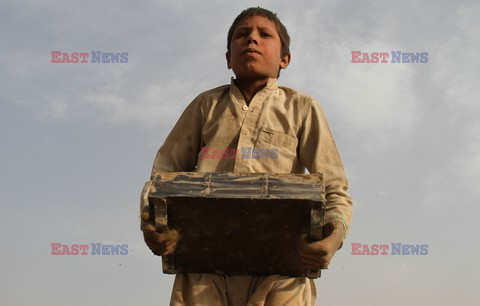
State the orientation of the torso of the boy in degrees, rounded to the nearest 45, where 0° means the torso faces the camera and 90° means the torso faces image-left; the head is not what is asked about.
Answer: approximately 0°
